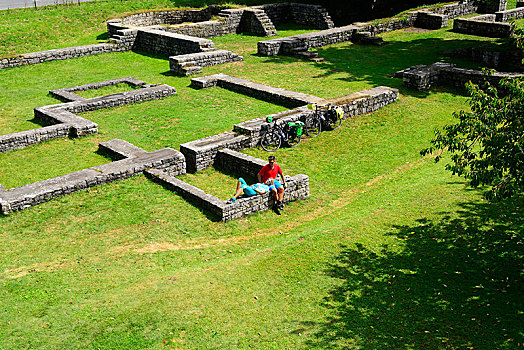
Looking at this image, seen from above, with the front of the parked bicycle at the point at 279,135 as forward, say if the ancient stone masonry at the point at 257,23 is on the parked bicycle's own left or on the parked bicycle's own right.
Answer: on the parked bicycle's own right

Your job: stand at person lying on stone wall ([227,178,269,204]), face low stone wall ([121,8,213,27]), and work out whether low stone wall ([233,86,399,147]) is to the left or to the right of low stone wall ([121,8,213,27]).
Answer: right

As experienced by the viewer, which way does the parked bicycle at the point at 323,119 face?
facing the viewer and to the left of the viewer

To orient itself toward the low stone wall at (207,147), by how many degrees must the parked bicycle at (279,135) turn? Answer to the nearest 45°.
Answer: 0° — it already faces it

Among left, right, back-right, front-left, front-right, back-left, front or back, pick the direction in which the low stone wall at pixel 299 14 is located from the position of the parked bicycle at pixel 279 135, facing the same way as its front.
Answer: back-right

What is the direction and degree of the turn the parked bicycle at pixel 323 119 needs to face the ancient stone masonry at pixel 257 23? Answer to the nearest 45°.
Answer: approximately 135° to its right

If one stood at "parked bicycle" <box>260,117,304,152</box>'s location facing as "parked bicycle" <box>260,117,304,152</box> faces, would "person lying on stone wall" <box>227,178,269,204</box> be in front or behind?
in front

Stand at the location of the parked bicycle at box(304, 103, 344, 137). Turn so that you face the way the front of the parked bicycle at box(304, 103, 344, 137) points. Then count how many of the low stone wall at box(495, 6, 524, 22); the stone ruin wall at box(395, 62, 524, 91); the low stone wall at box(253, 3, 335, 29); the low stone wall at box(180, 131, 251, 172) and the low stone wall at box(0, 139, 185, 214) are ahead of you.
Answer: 2

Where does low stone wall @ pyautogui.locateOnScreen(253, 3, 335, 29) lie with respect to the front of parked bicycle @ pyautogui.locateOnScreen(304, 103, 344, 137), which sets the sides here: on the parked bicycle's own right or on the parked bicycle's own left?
on the parked bicycle's own right

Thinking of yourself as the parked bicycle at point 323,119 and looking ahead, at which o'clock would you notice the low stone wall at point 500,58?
The low stone wall is roughly at 6 o'clock from the parked bicycle.

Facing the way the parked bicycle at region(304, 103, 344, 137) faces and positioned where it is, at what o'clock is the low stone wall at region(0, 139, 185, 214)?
The low stone wall is roughly at 12 o'clock from the parked bicycle.

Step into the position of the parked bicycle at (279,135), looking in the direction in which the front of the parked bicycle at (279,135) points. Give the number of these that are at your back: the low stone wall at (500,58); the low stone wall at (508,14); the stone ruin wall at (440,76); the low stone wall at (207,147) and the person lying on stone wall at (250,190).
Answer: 3

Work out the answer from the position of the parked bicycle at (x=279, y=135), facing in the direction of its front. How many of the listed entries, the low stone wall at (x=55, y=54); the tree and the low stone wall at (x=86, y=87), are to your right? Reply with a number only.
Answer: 2

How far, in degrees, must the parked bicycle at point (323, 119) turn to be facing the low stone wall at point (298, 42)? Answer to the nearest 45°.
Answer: approximately 135° to its right

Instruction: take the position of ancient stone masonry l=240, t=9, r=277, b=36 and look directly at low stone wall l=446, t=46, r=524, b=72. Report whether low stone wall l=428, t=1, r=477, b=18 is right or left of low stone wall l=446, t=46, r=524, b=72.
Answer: left
